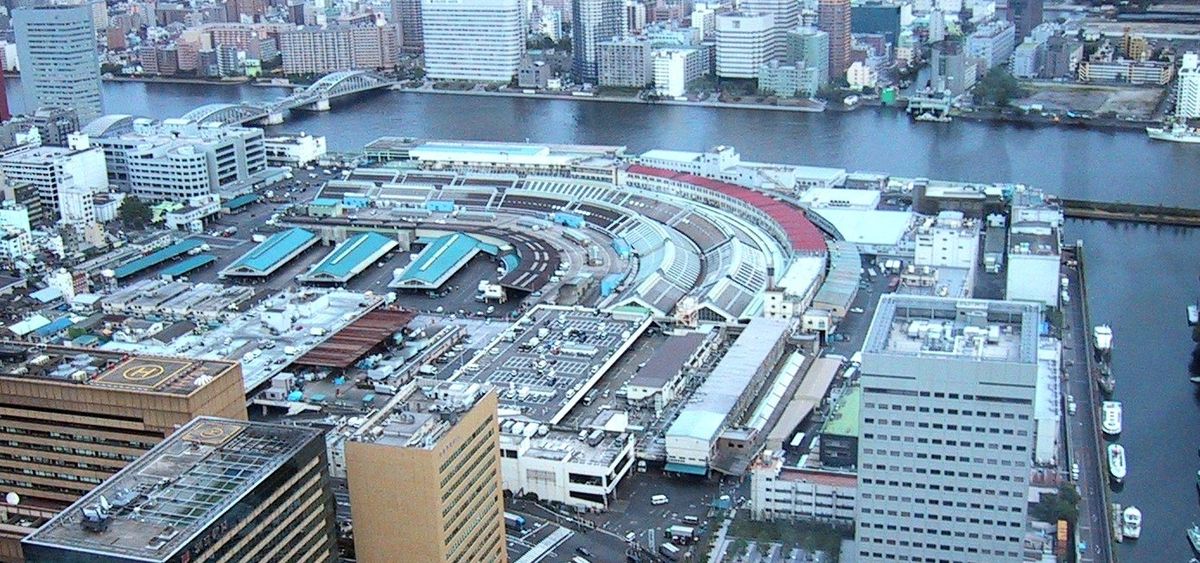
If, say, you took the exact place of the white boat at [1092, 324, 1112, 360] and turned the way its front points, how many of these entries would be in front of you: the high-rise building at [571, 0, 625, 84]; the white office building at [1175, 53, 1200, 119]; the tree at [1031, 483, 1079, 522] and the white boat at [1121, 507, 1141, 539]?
2

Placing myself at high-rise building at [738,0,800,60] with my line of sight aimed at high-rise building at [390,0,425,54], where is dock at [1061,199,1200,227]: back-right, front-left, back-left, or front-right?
back-left
